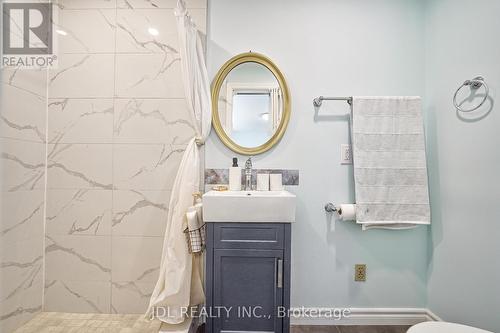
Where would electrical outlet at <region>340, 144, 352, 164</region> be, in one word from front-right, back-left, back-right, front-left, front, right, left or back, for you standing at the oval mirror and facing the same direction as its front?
left

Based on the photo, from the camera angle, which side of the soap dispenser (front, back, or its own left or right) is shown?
front

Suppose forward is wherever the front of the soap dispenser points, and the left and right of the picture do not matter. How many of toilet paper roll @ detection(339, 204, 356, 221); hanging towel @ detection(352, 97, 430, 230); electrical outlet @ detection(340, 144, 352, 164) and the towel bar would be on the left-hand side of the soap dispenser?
4

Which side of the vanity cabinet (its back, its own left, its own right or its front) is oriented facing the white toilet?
left

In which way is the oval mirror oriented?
toward the camera
